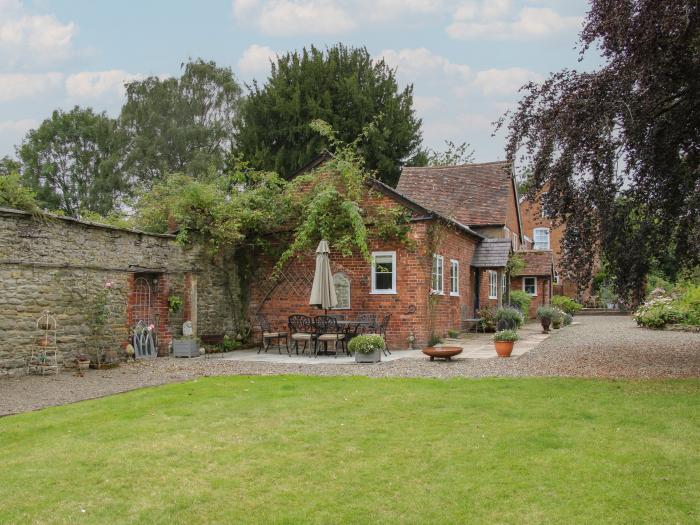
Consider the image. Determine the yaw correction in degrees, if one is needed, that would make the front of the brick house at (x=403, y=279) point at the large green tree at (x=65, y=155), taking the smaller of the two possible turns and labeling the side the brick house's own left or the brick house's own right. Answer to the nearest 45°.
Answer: approximately 180°

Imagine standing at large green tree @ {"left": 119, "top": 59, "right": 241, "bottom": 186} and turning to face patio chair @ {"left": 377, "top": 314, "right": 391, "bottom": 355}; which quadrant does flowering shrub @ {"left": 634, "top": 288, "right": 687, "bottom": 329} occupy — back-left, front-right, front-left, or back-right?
front-left

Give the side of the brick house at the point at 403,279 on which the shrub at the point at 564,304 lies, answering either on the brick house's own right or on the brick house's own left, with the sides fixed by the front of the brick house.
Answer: on the brick house's own left

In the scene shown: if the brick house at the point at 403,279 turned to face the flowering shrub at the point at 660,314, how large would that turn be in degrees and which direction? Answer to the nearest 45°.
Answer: approximately 90° to its left

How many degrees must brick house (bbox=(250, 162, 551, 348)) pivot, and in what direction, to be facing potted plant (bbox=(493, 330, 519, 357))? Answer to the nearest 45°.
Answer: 0° — it already faces it

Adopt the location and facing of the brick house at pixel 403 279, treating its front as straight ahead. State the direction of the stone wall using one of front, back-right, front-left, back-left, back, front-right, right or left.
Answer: right

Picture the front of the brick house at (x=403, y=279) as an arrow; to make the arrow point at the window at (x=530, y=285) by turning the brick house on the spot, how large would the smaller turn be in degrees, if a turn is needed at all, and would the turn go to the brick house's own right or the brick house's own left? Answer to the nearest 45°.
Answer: approximately 135° to the brick house's own left

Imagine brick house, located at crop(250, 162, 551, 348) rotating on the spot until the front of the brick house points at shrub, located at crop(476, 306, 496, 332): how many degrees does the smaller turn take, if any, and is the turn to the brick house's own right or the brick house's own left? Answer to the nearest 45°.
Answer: approximately 90° to the brick house's own left

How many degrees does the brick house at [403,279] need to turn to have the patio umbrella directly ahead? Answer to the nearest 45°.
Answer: approximately 90° to its right

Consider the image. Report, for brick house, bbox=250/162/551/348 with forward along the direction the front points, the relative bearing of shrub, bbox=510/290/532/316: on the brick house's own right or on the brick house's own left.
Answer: on the brick house's own left

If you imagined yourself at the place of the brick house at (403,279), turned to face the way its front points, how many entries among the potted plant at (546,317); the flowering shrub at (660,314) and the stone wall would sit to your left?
2

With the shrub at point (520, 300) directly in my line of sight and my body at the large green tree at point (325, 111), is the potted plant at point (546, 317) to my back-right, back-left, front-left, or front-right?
front-right
